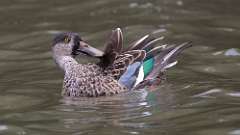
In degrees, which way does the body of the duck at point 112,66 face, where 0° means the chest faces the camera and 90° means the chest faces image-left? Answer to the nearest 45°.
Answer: approximately 90°
